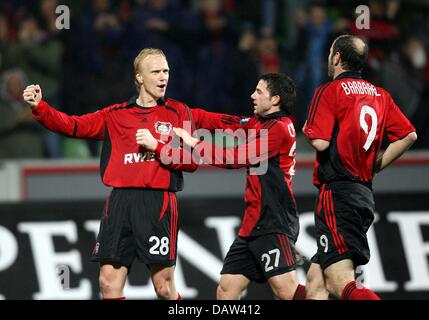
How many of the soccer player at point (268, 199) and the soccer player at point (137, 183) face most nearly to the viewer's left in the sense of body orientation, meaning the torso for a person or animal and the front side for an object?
1

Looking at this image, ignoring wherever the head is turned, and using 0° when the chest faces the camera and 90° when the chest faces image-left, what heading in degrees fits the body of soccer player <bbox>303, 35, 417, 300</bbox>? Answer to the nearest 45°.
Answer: approximately 135°

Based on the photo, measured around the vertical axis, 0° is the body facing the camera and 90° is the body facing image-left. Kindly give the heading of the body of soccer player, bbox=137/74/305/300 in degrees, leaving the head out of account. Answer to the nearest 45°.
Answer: approximately 90°

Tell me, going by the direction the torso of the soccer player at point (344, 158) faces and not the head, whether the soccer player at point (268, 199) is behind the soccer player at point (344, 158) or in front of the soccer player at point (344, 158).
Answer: in front

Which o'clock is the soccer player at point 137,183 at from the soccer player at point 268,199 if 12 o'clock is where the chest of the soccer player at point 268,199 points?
the soccer player at point 137,183 is roughly at 12 o'clock from the soccer player at point 268,199.

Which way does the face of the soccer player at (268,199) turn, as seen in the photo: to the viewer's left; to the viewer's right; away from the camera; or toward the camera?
to the viewer's left

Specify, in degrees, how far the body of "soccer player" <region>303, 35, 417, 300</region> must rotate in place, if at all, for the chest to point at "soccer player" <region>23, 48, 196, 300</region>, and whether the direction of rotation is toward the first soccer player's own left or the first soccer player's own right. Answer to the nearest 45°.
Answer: approximately 45° to the first soccer player's own left

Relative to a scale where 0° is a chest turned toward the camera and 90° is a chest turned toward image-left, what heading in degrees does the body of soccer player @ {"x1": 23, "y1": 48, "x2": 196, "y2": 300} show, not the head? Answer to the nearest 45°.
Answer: approximately 0°

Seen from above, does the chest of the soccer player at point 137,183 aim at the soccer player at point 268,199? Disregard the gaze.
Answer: no

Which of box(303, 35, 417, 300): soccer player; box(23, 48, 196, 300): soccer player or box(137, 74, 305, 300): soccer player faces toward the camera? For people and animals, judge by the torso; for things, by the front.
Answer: box(23, 48, 196, 300): soccer player

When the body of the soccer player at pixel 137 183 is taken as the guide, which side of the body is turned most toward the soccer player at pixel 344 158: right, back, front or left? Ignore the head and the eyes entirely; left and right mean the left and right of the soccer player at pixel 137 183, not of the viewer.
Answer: left

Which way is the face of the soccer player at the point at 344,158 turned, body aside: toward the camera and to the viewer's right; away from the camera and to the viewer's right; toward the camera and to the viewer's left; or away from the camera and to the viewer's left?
away from the camera and to the viewer's left

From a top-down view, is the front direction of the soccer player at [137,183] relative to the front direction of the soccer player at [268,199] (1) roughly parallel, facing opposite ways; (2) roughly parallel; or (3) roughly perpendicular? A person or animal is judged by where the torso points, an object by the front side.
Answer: roughly perpendicular
